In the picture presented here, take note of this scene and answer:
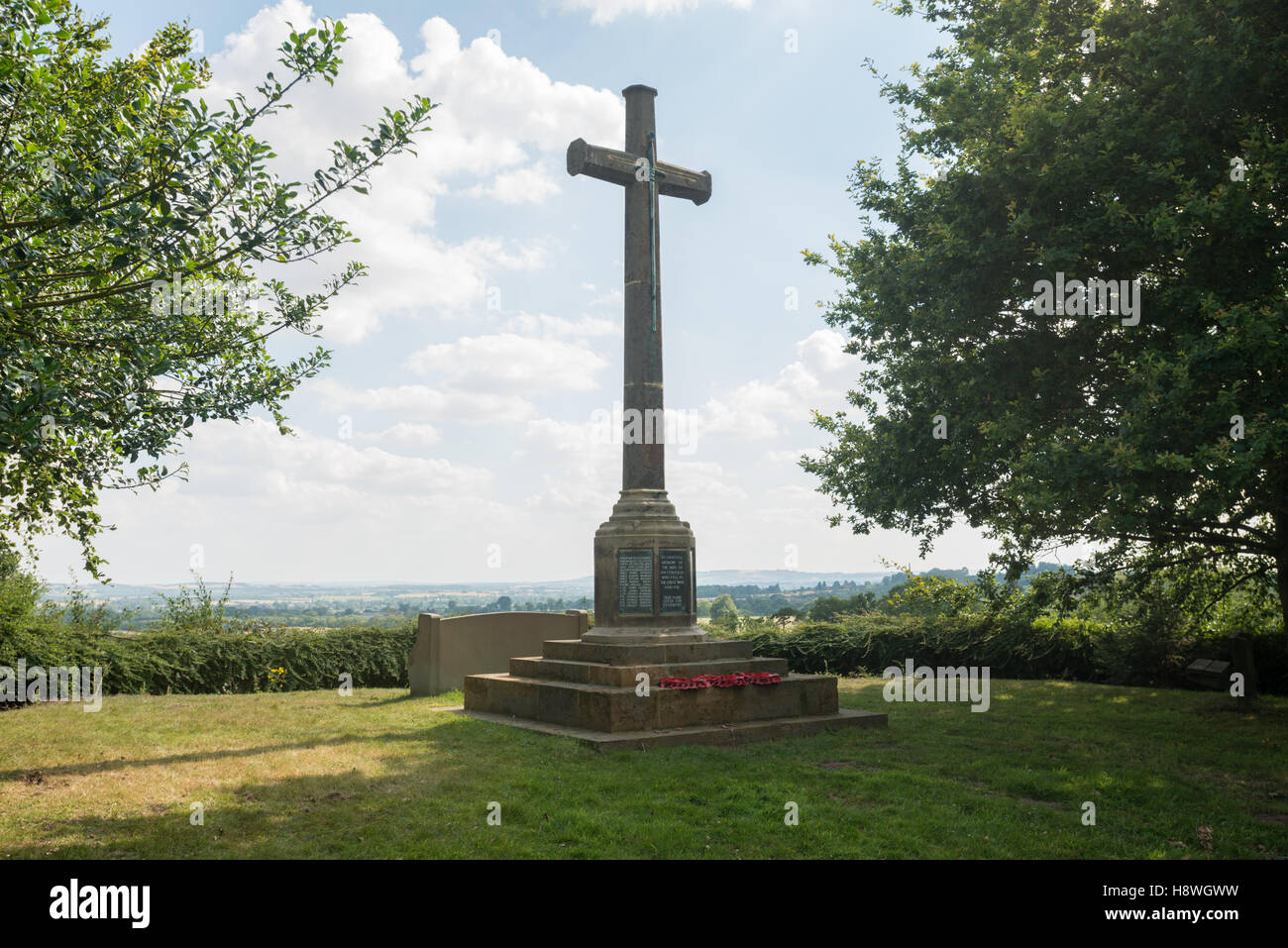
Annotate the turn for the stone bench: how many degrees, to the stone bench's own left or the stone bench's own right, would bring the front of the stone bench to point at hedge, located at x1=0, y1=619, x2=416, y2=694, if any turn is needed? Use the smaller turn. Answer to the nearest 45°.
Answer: approximately 45° to the stone bench's own left

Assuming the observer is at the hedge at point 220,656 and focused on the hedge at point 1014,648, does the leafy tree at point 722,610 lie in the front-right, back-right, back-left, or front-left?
front-left

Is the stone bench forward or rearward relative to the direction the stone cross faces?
rearward

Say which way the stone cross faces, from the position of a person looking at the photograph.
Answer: facing the viewer and to the right of the viewer

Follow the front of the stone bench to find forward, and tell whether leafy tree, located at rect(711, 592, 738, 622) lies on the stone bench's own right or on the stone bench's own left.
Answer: on the stone bench's own right

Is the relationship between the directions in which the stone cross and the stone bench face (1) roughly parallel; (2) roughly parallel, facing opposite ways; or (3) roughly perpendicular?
roughly parallel, facing opposite ways

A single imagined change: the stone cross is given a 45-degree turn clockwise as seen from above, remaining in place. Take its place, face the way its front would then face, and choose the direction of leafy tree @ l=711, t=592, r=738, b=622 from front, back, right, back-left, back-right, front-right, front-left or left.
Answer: back

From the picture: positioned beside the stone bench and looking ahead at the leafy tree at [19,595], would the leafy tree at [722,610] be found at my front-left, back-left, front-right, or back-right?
back-right

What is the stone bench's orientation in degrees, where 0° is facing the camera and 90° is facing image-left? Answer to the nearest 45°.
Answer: approximately 135°

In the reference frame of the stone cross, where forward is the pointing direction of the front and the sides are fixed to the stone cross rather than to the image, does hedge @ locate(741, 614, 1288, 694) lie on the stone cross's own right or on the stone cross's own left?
on the stone cross's own left

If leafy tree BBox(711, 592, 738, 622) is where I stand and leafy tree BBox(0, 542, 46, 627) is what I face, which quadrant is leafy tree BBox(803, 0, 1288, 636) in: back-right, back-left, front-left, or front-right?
front-left
